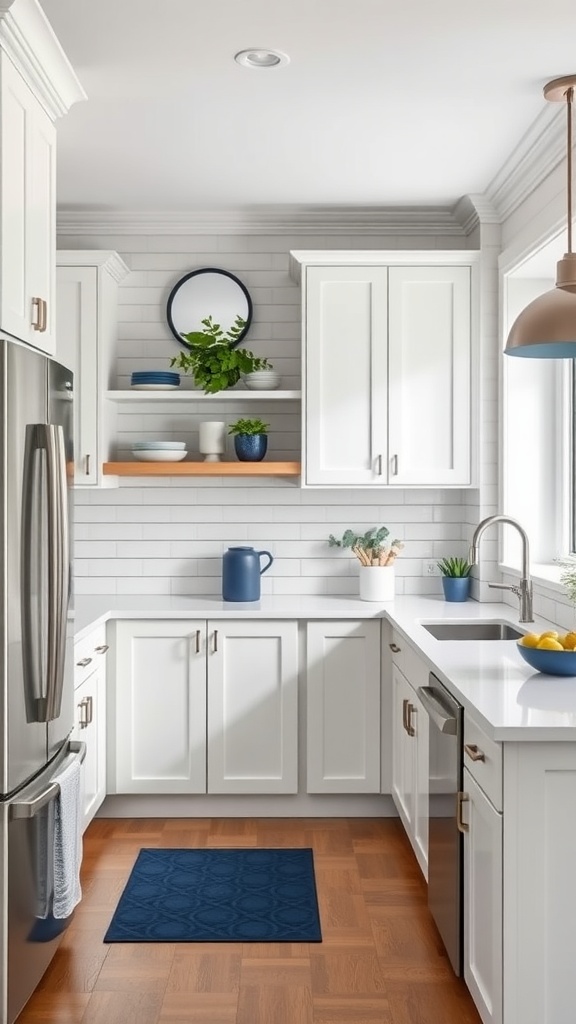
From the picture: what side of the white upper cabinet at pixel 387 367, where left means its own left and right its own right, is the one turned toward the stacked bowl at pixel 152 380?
right

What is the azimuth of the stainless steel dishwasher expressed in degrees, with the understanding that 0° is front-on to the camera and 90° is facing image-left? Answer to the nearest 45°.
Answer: approximately 90°

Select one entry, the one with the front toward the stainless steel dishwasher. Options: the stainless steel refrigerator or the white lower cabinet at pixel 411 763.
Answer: the stainless steel refrigerator

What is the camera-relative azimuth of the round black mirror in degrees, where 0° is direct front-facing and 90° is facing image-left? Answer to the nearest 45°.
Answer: approximately 0°

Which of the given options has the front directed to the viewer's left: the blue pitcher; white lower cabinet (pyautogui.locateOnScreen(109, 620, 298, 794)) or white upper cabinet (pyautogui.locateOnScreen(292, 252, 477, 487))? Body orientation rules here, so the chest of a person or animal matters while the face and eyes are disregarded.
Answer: the blue pitcher

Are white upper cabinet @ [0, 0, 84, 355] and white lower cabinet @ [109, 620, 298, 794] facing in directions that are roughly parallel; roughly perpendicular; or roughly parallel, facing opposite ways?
roughly perpendicular

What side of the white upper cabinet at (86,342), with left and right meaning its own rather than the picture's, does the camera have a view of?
front

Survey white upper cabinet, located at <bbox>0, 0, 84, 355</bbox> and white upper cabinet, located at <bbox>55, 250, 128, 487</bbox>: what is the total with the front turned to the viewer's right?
1

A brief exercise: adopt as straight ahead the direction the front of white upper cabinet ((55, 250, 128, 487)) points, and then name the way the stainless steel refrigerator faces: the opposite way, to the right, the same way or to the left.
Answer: to the left
